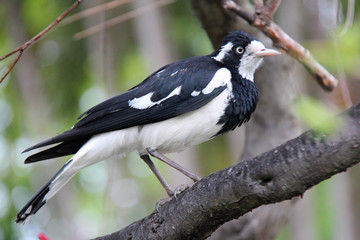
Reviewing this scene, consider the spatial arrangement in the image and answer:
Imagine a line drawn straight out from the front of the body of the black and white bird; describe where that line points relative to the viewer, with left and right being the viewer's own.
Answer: facing to the right of the viewer

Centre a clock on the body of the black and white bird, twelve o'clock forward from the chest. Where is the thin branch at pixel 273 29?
The thin branch is roughly at 12 o'clock from the black and white bird.
